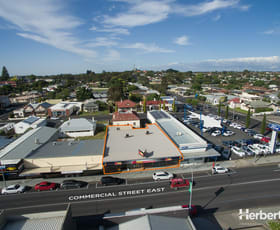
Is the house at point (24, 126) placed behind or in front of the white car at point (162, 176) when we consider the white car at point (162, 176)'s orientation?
behind

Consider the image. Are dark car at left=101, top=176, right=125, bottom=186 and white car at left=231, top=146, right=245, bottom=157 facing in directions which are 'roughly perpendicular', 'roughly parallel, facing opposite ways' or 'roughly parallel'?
roughly perpendicular

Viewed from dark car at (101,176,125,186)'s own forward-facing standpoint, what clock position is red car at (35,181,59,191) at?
The red car is roughly at 6 o'clock from the dark car.

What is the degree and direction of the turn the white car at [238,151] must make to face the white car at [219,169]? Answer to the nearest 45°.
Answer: approximately 45° to its right

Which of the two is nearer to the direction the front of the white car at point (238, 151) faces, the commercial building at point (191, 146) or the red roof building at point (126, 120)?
the commercial building

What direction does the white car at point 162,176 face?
to the viewer's right

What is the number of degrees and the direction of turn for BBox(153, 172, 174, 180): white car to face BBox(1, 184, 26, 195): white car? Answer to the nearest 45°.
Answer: approximately 180°

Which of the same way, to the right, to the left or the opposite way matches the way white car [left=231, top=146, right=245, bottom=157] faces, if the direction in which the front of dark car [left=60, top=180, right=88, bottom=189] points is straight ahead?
to the right

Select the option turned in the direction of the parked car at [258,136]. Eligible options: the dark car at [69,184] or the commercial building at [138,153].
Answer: the dark car

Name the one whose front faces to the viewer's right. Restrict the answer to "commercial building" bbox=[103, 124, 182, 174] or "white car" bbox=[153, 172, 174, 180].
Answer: the white car
